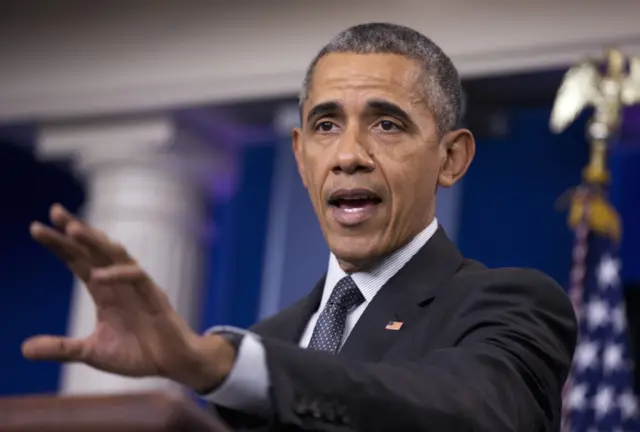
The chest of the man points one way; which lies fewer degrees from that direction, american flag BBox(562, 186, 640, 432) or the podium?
the podium

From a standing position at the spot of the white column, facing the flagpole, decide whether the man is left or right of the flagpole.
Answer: right

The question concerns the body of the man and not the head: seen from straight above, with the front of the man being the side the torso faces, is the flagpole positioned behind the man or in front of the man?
behind

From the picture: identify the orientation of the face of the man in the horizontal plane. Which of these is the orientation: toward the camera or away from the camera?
toward the camera

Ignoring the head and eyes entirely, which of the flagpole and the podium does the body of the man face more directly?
the podium

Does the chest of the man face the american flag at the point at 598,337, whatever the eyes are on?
no

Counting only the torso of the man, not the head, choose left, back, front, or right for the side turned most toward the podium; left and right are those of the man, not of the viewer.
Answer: front

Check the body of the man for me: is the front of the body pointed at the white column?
no
